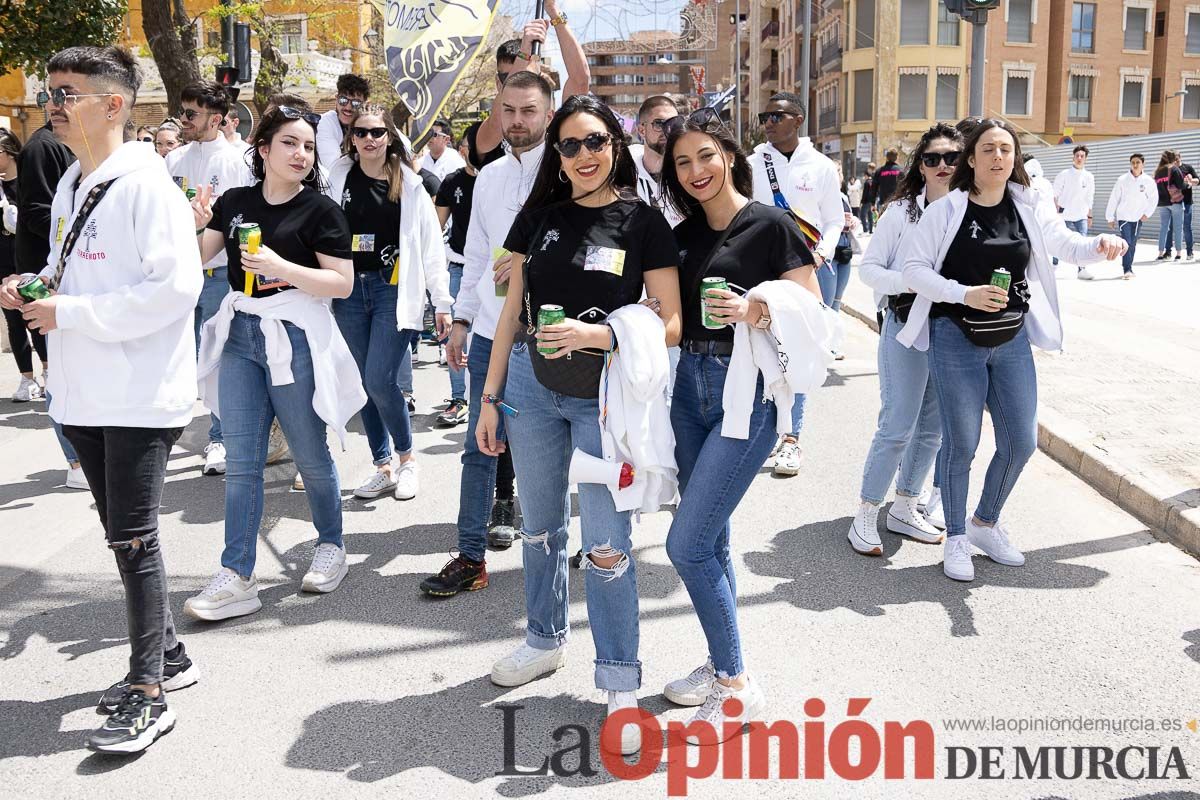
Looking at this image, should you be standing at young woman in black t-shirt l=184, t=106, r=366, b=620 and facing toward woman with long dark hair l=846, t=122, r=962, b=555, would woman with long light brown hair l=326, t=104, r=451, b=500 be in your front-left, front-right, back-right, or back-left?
front-left

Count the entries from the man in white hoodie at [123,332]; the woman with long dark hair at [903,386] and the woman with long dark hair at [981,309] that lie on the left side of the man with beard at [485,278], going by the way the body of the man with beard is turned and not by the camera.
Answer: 2

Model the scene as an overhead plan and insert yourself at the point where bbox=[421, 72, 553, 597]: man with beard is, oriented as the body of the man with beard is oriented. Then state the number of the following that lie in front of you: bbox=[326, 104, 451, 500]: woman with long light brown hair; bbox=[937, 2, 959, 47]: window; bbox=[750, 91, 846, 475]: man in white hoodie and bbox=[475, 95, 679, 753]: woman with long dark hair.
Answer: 1

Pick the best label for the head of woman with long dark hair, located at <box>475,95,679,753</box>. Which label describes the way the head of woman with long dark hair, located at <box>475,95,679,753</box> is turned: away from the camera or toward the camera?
toward the camera

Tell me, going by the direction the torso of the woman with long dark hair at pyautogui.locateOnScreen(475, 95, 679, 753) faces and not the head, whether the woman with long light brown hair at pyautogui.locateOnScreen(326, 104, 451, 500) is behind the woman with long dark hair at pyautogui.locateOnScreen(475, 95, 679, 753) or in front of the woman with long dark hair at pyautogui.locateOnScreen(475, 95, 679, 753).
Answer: behind

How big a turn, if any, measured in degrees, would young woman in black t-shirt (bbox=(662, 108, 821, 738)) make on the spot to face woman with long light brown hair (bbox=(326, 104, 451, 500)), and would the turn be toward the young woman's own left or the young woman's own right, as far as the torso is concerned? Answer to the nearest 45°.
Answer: approximately 90° to the young woman's own right

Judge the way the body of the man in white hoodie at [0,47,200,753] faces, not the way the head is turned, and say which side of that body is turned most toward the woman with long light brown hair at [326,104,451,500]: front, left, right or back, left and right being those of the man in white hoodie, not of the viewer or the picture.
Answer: back

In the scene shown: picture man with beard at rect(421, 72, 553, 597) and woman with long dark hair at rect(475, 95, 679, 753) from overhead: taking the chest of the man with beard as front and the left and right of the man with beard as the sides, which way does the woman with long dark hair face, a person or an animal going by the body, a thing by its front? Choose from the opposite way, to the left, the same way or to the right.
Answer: the same way

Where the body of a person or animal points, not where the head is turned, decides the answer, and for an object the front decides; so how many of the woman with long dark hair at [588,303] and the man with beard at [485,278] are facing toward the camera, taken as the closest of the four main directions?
2

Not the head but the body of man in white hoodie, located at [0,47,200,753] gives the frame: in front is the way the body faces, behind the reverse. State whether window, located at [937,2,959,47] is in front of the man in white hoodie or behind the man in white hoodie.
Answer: behind

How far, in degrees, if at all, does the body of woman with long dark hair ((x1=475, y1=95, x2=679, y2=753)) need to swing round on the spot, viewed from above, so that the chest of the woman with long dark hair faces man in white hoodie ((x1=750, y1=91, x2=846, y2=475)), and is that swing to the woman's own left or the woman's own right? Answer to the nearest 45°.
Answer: approximately 180°

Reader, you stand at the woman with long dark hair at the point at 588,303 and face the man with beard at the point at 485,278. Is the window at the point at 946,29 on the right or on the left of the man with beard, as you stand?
right

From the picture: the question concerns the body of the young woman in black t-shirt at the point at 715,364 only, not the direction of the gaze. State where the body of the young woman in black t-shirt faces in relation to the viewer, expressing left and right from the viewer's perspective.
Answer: facing the viewer and to the left of the viewer

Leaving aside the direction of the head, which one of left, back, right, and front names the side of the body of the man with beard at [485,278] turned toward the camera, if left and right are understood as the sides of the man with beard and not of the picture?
front

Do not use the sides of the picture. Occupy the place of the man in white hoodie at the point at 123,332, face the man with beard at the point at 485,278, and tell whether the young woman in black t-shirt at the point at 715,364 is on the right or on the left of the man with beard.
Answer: right
